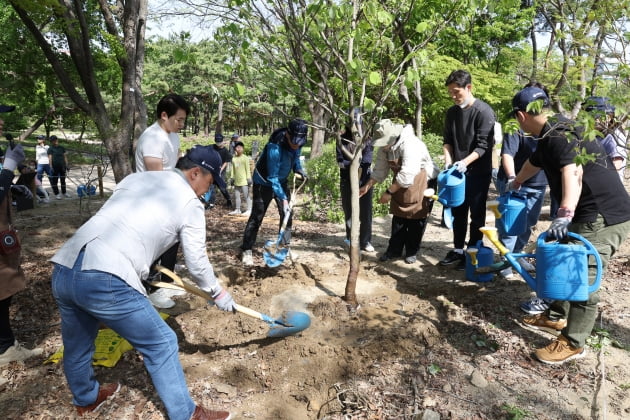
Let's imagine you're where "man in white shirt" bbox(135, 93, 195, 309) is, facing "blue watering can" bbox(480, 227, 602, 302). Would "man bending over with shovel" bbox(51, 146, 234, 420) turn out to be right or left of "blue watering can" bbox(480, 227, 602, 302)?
right

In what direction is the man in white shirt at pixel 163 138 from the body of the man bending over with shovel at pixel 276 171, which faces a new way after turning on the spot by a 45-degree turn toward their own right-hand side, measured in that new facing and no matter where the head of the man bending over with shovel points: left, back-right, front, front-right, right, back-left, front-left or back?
front-right

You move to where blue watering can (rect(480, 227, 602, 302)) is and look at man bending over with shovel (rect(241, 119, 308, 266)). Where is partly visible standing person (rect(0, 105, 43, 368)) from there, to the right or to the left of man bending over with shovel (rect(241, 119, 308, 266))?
left

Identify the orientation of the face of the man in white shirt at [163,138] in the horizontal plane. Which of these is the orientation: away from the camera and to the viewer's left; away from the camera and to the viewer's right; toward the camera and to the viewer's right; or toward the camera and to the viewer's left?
toward the camera and to the viewer's right

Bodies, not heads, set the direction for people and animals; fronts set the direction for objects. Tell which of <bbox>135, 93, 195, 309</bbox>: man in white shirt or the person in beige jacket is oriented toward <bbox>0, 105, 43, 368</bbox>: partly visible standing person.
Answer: the person in beige jacket

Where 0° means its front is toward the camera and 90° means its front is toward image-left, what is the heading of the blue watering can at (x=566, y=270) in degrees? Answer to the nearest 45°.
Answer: approximately 90°

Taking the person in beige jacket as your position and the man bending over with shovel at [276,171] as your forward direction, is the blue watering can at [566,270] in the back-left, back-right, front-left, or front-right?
back-left

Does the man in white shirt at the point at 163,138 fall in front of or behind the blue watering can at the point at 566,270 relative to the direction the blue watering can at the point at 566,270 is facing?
in front

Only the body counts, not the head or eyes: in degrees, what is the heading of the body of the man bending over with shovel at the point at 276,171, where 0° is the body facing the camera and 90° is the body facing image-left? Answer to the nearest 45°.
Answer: approximately 315°

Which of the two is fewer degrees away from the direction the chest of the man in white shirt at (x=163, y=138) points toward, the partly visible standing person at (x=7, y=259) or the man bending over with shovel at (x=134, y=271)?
the man bending over with shovel

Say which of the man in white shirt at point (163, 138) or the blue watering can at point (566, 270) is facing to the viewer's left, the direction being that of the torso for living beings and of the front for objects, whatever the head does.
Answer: the blue watering can

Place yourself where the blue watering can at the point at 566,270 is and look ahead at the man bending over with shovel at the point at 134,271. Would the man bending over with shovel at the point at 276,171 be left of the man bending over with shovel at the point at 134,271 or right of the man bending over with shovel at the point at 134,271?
right
